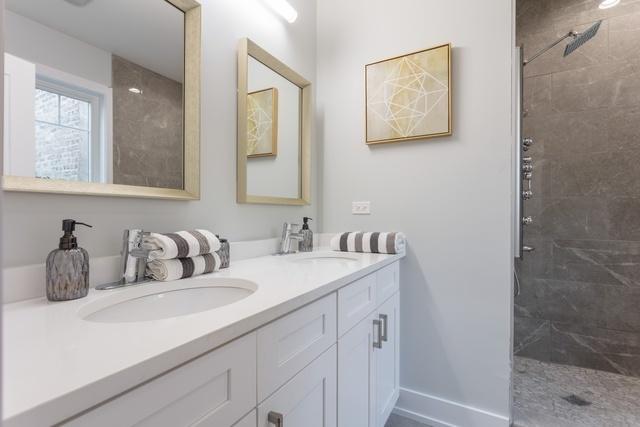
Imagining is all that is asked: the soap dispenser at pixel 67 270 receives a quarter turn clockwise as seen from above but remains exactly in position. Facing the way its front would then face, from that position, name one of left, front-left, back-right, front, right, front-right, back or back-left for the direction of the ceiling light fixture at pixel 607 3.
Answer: left

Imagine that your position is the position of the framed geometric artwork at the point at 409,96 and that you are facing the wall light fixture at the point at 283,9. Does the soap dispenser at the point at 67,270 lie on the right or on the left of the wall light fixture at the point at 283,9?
left

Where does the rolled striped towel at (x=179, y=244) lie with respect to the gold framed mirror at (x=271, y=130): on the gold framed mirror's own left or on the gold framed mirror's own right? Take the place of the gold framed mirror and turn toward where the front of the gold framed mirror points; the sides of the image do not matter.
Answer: on the gold framed mirror's own right

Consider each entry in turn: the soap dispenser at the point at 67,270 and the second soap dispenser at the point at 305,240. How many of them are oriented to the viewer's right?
2

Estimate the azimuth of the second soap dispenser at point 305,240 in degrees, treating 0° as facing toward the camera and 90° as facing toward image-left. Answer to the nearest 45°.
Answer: approximately 270°

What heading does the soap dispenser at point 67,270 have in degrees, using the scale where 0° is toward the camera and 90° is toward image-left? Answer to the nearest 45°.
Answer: approximately 270°

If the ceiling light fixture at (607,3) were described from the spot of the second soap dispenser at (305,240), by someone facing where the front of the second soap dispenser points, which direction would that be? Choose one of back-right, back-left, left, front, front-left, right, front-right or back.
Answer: front

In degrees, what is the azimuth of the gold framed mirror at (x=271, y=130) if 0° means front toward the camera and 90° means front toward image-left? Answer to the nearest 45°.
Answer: approximately 315°

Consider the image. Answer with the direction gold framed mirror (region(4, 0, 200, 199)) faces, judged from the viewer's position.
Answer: facing the viewer and to the right of the viewer
